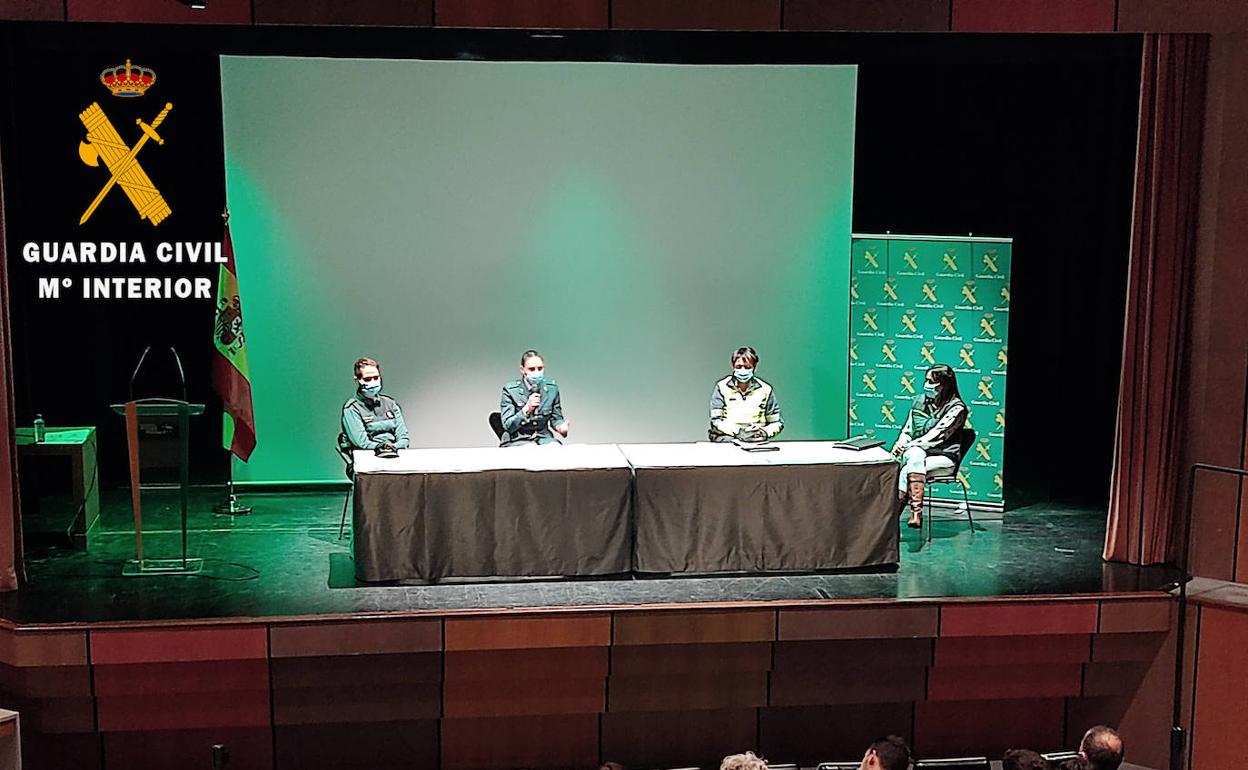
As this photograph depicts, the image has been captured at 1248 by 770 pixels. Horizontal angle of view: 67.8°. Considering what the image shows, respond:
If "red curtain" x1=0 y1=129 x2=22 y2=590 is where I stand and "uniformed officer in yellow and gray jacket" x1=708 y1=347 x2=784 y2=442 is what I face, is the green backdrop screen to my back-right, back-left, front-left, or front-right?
front-left

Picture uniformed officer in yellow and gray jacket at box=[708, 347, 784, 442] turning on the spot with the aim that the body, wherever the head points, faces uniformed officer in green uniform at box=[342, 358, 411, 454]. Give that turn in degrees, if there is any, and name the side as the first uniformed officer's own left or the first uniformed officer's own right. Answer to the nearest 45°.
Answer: approximately 90° to the first uniformed officer's own right

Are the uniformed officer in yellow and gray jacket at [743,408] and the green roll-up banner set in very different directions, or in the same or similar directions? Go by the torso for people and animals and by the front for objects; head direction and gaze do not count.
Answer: same or similar directions

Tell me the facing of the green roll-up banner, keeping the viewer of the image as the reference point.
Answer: facing the viewer

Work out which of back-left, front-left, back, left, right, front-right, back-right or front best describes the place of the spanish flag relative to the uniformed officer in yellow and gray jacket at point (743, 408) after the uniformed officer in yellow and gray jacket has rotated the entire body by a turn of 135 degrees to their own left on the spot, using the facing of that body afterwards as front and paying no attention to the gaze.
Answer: back-left

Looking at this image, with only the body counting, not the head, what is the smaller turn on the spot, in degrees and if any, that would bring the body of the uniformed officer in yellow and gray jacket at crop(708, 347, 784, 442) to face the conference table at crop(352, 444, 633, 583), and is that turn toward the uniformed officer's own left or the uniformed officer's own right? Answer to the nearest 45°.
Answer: approximately 45° to the uniformed officer's own right

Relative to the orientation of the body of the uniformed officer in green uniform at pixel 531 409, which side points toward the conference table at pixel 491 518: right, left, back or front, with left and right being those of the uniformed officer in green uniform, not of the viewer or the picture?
front

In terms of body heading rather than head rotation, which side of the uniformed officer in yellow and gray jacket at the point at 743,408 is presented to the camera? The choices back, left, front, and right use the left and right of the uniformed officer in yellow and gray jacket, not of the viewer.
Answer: front

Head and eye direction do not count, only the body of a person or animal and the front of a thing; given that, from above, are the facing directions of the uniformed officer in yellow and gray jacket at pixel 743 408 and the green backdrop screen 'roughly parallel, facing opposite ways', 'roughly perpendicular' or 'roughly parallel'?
roughly parallel

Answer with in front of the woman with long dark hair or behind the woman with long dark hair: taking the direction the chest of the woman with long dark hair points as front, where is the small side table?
in front

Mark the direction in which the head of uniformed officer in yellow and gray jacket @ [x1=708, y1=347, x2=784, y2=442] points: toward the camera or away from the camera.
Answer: toward the camera

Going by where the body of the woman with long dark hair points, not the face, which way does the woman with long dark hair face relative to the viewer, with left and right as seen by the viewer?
facing the viewer and to the left of the viewer

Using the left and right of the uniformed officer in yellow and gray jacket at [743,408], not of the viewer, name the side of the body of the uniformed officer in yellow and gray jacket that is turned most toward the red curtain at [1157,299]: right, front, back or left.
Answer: left

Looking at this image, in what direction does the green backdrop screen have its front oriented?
toward the camera

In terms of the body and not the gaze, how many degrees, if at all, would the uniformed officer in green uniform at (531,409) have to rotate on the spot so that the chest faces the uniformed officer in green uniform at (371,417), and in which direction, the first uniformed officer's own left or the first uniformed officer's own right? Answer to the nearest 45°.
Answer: approximately 90° to the first uniformed officer's own right
